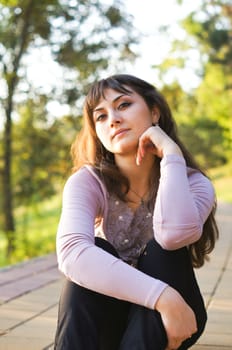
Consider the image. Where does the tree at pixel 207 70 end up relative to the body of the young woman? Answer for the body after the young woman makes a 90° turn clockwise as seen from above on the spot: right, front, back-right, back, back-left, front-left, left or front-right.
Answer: right

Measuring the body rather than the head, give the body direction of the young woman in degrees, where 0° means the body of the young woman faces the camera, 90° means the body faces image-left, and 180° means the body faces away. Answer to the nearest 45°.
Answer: approximately 0°

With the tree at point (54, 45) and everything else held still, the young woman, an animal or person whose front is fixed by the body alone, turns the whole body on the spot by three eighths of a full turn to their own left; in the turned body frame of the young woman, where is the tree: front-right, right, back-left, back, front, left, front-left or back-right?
front-left
